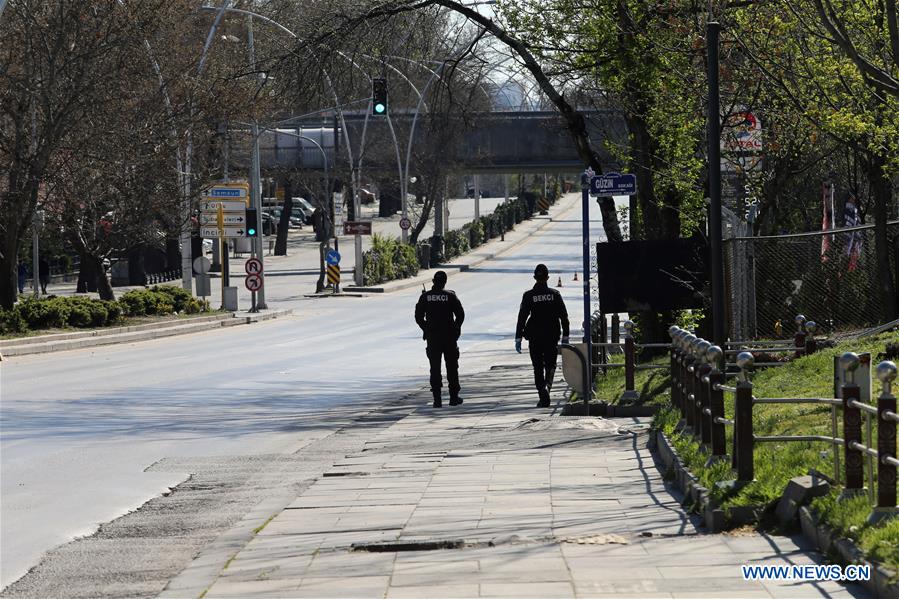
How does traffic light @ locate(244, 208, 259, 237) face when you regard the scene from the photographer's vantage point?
facing the viewer

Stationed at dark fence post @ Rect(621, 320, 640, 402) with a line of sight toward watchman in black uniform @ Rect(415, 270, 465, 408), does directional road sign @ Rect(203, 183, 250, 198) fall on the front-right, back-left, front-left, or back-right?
front-right

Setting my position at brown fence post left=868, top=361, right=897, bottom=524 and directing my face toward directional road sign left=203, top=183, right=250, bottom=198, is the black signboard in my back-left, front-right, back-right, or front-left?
front-right

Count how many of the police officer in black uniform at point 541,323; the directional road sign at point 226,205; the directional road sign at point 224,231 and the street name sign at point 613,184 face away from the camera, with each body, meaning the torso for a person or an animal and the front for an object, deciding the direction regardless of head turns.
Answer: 1

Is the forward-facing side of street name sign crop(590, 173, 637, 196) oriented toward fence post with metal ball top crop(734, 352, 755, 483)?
yes

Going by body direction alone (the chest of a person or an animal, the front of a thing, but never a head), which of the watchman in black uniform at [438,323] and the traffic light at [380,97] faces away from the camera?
the watchman in black uniform

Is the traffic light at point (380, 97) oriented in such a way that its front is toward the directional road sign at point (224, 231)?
no

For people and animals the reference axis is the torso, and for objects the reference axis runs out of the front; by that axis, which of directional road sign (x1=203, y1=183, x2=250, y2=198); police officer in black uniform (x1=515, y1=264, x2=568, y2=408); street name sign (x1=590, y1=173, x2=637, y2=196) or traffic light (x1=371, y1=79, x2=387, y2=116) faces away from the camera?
the police officer in black uniform

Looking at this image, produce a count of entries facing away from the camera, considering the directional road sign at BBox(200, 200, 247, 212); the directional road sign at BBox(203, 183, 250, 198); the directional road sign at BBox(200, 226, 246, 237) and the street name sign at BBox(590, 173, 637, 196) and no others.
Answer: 0

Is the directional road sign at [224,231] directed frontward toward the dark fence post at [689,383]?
yes

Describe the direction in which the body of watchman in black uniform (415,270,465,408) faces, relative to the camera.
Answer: away from the camera

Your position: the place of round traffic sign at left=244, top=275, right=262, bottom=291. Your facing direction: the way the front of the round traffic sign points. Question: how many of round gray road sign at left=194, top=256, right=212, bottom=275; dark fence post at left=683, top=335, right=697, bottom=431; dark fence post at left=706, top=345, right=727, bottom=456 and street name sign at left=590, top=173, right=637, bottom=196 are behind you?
0

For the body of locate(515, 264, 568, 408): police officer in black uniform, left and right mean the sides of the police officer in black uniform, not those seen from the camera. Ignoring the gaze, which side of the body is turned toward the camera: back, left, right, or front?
back

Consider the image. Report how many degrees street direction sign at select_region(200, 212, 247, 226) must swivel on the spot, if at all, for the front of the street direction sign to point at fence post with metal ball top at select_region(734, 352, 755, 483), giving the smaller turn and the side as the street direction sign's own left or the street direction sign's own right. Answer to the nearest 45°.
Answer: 0° — it already faces it

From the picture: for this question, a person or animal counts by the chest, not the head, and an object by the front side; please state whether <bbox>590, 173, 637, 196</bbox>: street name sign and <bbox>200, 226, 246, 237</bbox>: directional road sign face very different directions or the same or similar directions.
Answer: same or similar directions

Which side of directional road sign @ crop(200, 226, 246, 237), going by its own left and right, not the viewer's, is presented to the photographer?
front

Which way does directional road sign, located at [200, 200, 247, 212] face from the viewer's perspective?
toward the camera
